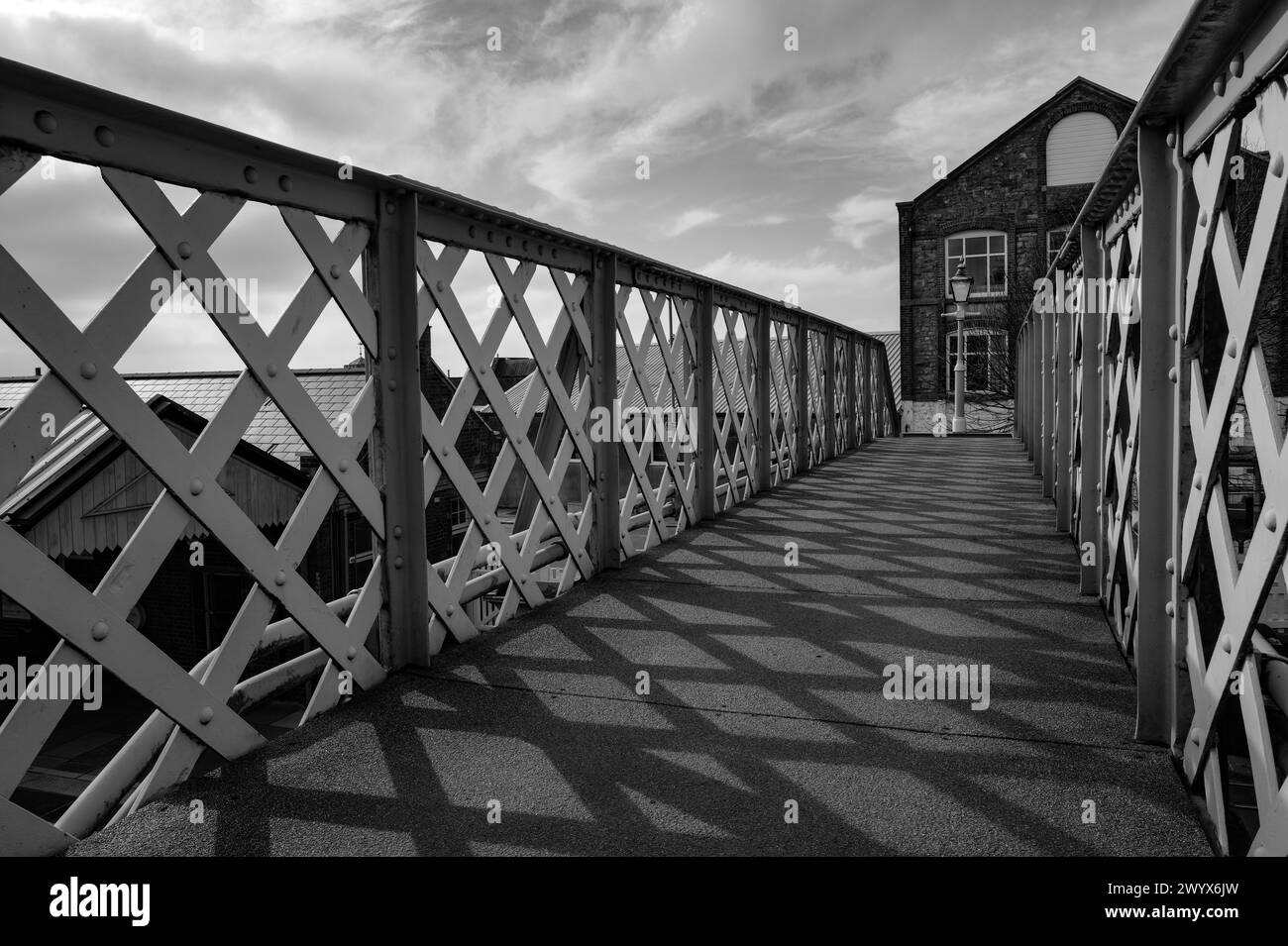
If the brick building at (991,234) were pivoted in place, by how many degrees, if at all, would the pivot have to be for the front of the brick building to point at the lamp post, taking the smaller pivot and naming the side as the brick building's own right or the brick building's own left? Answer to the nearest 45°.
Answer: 0° — it already faces it

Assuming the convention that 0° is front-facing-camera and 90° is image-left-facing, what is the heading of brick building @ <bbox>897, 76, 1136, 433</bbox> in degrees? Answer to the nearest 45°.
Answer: approximately 0°
